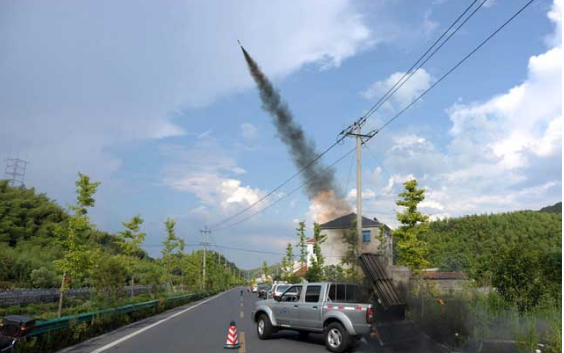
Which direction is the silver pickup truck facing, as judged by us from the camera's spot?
facing away from the viewer and to the left of the viewer

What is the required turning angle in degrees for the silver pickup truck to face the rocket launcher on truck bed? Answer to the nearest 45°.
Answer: approximately 135° to its right

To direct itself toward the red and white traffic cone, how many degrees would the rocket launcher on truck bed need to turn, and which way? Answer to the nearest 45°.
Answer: approximately 45° to its left

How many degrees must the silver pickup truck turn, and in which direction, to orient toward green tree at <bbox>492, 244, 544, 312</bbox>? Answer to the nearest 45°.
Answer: approximately 90° to its right

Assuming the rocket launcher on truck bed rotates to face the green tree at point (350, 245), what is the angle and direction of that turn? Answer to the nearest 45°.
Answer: approximately 45° to its right

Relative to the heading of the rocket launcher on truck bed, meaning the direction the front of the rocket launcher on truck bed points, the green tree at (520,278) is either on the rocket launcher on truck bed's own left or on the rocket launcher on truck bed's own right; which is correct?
on the rocket launcher on truck bed's own right

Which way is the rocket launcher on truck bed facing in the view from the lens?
facing away from the viewer and to the left of the viewer

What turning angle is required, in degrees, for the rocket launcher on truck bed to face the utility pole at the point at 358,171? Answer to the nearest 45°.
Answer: approximately 45° to its right
